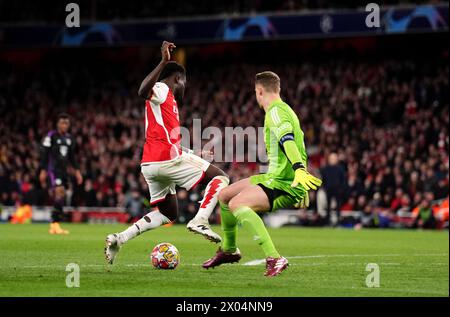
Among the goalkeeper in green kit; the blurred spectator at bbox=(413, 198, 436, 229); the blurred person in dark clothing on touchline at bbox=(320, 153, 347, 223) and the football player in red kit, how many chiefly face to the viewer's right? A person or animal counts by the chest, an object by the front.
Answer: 1

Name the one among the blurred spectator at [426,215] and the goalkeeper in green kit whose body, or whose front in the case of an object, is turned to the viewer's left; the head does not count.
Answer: the goalkeeper in green kit

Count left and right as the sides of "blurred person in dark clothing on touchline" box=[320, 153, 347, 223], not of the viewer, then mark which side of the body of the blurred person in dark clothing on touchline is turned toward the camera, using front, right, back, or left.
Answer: front

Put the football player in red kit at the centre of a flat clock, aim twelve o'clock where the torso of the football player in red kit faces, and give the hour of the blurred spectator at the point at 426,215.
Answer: The blurred spectator is roughly at 10 o'clock from the football player in red kit.

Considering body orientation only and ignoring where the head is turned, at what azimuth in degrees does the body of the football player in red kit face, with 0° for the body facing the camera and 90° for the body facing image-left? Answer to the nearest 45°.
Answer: approximately 270°

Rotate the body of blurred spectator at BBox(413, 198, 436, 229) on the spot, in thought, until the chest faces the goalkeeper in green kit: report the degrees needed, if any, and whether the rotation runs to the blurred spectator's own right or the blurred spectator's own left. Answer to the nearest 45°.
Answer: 0° — they already face them

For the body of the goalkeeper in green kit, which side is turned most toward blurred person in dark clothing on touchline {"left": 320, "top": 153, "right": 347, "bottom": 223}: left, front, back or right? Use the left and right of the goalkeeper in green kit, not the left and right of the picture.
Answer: right

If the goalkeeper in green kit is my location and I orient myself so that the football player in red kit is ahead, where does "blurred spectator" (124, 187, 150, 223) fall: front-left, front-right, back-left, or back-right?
front-right

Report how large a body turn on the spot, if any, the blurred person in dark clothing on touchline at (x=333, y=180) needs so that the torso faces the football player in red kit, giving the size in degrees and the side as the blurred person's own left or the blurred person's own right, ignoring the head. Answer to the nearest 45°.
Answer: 0° — they already face them

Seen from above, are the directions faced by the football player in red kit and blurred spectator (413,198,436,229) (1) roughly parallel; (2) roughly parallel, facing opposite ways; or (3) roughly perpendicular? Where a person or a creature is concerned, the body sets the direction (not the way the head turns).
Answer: roughly perpendicular

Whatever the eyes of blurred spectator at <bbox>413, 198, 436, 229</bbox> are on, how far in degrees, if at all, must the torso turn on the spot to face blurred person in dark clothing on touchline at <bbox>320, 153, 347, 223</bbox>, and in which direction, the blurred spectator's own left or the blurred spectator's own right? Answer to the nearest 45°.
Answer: approximately 90° to the blurred spectator's own right

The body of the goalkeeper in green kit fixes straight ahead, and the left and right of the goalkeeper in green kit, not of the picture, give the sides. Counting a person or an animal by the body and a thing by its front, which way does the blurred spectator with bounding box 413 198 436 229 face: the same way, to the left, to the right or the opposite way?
to the left

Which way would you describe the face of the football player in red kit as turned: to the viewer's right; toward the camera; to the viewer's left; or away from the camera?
to the viewer's right

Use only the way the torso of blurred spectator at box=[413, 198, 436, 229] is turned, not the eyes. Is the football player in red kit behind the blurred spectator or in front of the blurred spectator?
in front

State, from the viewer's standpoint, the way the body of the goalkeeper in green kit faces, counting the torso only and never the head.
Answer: to the viewer's left

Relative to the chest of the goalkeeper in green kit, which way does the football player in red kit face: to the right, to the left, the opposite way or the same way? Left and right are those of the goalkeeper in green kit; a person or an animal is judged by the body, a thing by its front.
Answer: the opposite way

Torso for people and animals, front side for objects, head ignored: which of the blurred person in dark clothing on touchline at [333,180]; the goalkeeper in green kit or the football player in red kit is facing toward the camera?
the blurred person in dark clothing on touchline

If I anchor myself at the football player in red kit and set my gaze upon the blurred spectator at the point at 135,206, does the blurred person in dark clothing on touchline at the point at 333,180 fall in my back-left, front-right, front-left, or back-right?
front-right
